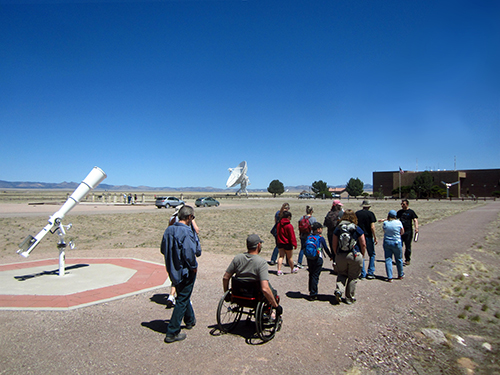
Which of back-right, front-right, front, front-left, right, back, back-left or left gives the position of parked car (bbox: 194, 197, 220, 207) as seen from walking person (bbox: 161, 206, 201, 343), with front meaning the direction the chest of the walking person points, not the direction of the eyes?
front-left

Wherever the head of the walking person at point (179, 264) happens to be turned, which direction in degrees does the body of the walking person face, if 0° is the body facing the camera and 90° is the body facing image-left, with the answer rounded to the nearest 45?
approximately 225°

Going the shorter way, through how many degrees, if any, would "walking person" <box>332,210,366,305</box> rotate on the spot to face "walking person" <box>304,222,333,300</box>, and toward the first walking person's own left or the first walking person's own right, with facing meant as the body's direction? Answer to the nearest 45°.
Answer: approximately 90° to the first walking person's own left

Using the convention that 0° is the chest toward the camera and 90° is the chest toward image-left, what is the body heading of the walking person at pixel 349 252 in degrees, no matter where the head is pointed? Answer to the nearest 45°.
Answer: approximately 180°

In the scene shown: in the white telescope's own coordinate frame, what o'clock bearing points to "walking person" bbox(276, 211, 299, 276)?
The walking person is roughly at 1 o'clock from the white telescope.

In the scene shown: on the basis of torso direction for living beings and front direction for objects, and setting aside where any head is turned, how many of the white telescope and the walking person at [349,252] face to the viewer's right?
1

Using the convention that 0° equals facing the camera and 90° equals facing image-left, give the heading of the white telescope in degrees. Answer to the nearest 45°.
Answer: approximately 270°
